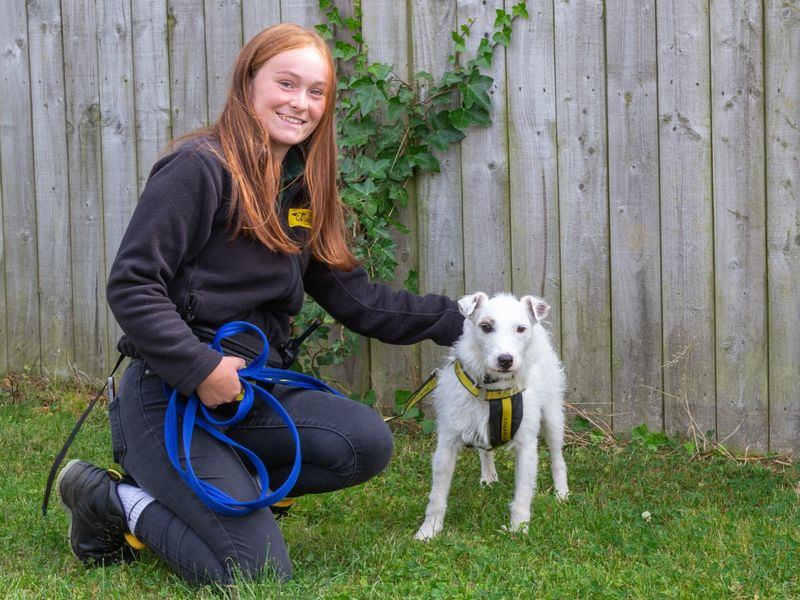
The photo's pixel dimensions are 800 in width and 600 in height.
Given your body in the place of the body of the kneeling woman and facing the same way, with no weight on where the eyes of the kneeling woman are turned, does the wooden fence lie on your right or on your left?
on your left

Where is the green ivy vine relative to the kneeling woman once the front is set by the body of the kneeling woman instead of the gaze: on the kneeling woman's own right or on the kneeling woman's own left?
on the kneeling woman's own left

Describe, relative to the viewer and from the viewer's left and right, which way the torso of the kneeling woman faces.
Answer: facing the viewer and to the right of the viewer

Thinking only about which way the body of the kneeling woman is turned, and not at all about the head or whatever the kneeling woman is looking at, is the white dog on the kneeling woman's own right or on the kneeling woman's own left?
on the kneeling woman's own left
